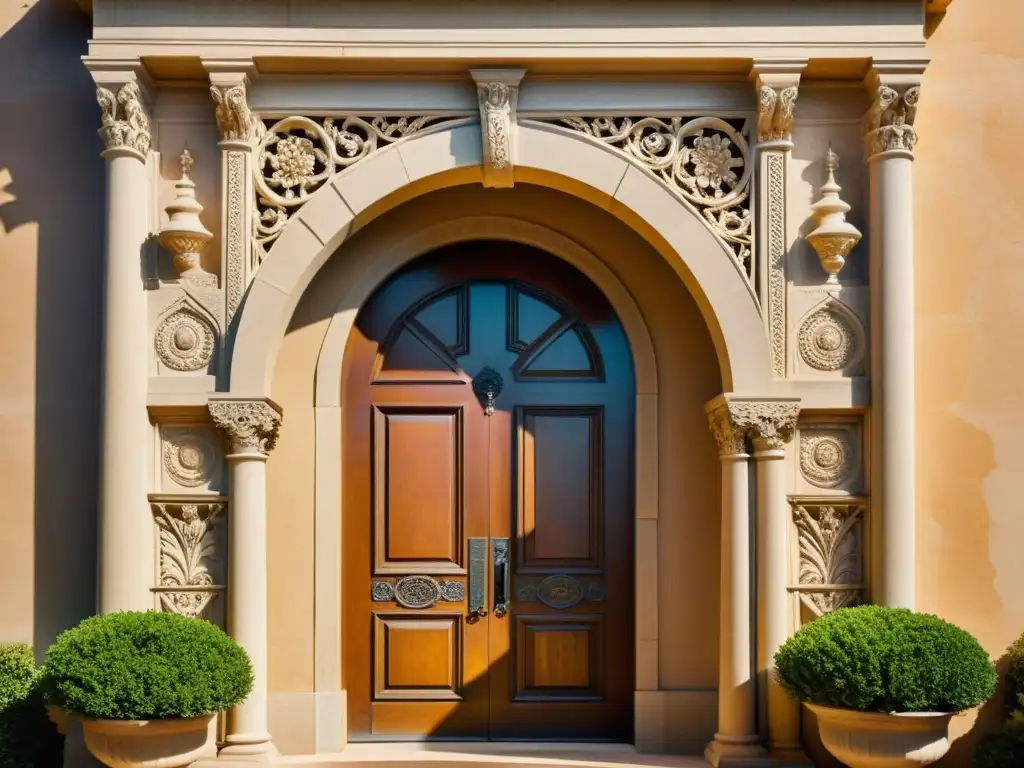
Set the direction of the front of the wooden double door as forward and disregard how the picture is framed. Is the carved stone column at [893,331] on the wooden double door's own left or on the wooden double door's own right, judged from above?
on the wooden double door's own left

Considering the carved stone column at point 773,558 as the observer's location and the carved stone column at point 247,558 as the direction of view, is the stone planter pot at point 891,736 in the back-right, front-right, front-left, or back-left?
back-left

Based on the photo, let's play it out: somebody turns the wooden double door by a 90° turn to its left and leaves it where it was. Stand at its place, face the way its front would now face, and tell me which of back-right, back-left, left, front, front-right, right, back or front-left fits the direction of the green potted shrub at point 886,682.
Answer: front-right

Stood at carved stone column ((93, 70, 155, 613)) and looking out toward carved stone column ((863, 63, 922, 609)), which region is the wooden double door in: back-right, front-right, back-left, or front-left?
front-left

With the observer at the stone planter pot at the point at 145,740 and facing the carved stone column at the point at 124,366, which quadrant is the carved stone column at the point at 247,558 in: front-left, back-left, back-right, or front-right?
front-right

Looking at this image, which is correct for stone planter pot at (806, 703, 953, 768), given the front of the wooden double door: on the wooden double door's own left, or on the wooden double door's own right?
on the wooden double door's own left

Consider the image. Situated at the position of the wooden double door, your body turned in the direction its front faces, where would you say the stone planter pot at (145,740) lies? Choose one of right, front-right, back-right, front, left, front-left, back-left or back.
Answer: front-right

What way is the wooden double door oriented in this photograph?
toward the camera

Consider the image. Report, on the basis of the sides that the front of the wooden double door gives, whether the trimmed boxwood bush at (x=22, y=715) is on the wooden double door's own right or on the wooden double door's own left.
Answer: on the wooden double door's own right

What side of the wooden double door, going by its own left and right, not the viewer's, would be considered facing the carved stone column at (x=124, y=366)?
right

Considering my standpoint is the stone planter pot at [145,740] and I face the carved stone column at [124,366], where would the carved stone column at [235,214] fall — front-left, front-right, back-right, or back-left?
front-right

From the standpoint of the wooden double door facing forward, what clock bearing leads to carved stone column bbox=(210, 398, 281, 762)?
The carved stone column is roughly at 2 o'clock from the wooden double door.
